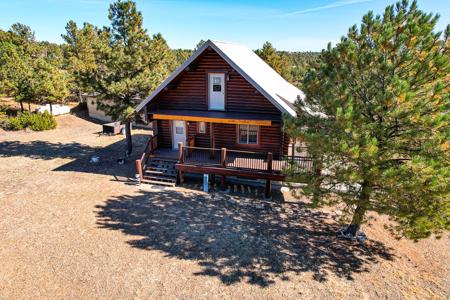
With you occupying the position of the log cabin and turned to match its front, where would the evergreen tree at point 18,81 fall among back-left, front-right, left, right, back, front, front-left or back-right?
back-right

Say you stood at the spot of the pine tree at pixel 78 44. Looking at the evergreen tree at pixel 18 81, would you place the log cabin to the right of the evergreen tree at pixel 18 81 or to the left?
left

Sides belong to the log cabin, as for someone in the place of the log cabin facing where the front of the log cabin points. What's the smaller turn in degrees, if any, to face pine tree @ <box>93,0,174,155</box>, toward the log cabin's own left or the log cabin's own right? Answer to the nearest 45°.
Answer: approximately 135° to the log cabin's own right

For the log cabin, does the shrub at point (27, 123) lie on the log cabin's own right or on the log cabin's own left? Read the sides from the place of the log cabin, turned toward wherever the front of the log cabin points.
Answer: on the log cabin's own right

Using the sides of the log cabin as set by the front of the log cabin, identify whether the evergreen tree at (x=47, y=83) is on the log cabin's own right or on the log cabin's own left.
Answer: on the log cabin's own right

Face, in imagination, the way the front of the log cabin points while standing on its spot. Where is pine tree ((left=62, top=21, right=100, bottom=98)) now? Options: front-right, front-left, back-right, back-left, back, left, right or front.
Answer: back-right

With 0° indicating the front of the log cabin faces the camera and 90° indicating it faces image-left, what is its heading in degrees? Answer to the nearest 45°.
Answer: approximately 0°
